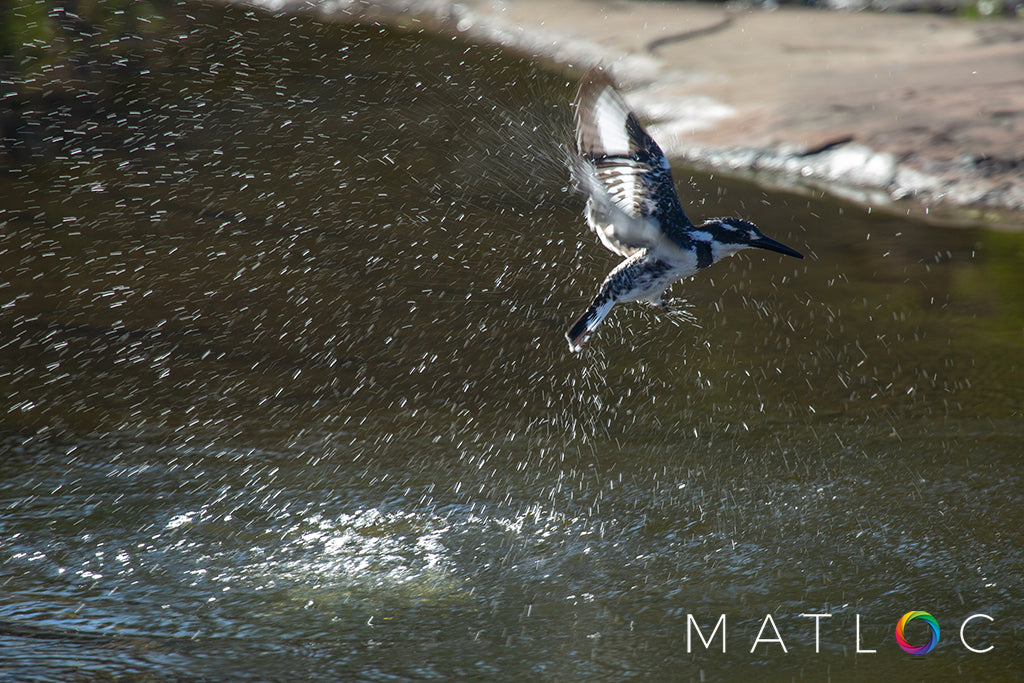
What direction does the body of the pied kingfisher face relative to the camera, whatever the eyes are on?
to the viewer's right
